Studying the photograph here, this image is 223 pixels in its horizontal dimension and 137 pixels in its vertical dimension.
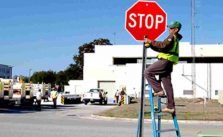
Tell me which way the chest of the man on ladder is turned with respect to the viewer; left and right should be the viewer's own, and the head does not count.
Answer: facing to the left of the viewer

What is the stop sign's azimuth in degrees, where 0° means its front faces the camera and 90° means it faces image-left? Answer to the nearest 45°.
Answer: approximately 0°
